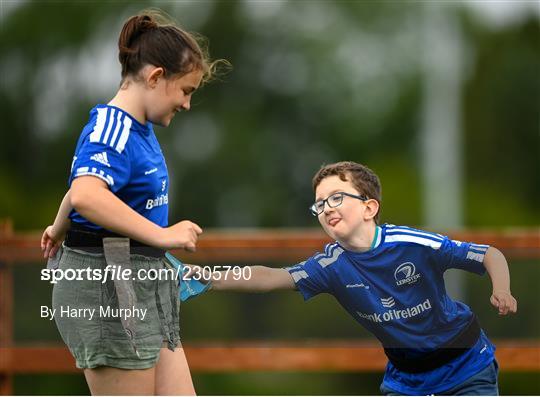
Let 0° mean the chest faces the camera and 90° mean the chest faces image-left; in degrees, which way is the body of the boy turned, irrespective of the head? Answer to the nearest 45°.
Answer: approximately 45°

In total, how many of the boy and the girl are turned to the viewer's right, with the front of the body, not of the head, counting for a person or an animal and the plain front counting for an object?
1

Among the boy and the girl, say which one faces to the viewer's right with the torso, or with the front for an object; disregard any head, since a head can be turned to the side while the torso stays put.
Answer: the girl

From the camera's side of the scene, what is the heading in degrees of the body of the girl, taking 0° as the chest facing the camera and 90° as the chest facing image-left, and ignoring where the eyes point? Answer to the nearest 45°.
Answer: approximately 270°

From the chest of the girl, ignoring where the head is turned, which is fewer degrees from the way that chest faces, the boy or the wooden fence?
the boy

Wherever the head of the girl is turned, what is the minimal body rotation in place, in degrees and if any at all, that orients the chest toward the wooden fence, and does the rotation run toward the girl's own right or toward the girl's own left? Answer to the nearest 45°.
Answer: approximately 90° to the girl's own left

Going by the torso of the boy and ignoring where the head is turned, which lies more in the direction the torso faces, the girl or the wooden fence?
the girl

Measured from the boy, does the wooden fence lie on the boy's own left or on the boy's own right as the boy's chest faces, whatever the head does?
on the boy's own right
